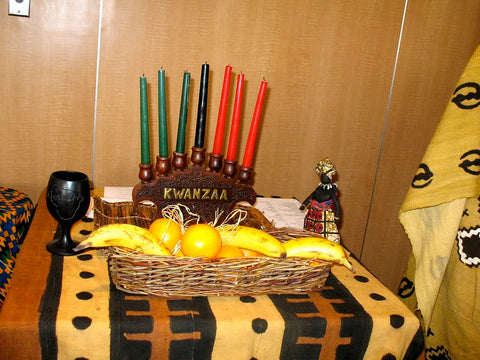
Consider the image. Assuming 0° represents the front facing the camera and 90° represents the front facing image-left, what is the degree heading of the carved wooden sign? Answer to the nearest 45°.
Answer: approximately 0°
